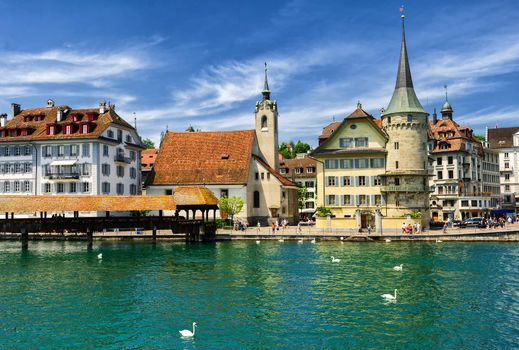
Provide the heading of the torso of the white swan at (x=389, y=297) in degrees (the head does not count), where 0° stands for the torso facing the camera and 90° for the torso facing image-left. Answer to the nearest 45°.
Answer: approximately 270°
